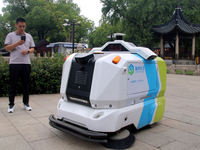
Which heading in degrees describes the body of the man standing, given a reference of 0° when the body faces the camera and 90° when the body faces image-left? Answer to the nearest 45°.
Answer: approximately 0°

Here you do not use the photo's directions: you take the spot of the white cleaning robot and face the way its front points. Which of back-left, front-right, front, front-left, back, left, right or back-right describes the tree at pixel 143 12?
back-right

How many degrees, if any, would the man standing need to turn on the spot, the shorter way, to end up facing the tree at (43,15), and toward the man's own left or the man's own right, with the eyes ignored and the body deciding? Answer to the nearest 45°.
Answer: approximately 180°

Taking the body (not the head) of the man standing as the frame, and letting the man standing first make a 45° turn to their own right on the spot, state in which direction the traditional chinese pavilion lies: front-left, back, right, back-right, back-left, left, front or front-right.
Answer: back

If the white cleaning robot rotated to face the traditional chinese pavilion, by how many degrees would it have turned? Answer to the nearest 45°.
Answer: approximately 135° to its right

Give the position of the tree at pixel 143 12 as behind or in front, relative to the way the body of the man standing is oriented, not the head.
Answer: behind

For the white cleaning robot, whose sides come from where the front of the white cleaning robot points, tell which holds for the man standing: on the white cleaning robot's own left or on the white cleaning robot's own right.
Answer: on the white cleaning robot's own right

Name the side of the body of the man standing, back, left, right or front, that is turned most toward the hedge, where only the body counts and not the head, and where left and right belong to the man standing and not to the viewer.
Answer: back
